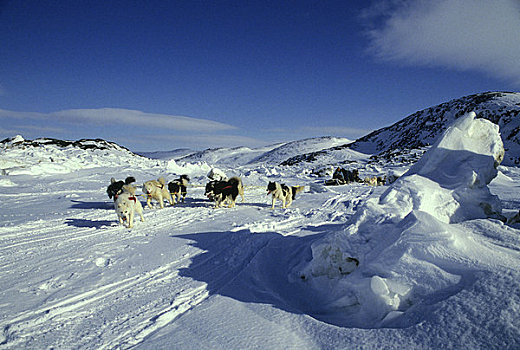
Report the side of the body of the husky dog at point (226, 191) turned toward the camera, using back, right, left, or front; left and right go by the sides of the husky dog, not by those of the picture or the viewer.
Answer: left

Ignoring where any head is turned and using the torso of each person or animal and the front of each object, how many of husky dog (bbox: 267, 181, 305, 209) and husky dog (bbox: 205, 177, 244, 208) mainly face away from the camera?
0

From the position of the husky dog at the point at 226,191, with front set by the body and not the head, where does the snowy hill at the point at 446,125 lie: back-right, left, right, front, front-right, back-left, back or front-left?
back-right

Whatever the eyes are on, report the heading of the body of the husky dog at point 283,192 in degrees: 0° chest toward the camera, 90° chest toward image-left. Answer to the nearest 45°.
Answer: approximately 45°

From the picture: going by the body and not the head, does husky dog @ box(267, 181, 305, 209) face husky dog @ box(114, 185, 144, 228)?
yes

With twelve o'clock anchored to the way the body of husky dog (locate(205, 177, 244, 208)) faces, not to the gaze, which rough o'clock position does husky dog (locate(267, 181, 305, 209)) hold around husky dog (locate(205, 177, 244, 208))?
husky dog (locate(267, 181, 305, 209)) is roughly at 6 o'clock from husky dog (locate(205, 177, 244, 208)).

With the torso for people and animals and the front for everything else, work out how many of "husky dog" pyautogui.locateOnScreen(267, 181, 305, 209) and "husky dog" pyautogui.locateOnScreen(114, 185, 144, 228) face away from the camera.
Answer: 0

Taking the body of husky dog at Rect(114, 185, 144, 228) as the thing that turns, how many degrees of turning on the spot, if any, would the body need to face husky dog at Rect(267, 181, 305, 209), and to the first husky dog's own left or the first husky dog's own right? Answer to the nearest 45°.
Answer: approximately 135° to the first husky dog's own left

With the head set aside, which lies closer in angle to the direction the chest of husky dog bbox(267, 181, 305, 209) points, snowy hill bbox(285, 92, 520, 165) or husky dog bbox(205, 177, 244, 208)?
the husky dog

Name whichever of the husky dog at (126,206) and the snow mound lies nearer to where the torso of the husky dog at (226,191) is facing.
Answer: the husky dog
